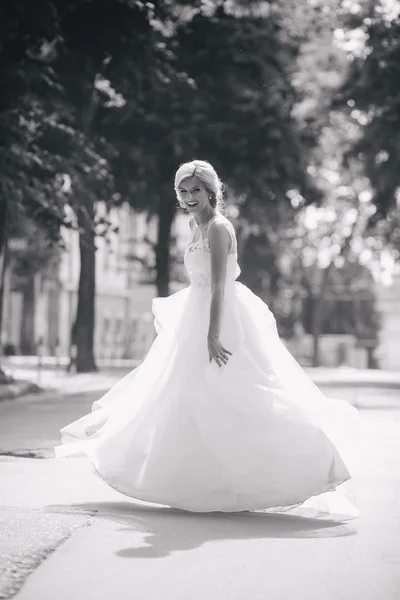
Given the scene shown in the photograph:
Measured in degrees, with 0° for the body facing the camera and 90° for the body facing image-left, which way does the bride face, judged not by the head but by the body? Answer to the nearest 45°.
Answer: approximately 45°

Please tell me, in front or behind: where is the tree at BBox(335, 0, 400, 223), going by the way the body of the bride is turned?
behind

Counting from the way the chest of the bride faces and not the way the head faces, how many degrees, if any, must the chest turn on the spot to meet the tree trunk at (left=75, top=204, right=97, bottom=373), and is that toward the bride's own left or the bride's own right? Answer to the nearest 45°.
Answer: approximately 135° to the bride's own right

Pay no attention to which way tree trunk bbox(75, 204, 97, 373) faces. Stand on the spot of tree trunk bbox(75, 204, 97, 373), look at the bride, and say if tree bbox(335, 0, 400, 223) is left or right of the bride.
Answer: left

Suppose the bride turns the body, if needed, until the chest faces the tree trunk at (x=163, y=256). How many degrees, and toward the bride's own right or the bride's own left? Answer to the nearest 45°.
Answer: approximately 135° to the bride's own right
